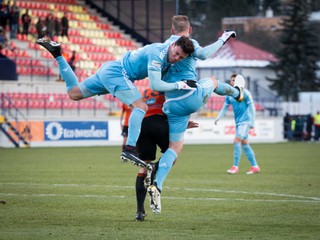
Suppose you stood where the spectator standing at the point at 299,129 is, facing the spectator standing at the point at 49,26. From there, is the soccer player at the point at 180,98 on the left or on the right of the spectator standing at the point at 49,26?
left

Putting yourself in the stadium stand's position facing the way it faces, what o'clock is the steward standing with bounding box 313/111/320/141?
The steward standing is roughly at 10 o'clock from the stadium stand.

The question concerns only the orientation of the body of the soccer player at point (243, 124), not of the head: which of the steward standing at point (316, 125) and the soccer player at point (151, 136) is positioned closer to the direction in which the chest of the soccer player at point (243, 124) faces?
the soccer player

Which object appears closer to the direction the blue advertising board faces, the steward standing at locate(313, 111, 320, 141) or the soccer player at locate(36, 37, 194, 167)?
the soccer player

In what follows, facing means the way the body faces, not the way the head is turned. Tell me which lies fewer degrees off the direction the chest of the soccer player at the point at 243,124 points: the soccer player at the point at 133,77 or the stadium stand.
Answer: the soccer player
